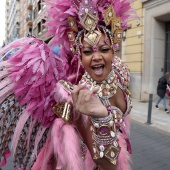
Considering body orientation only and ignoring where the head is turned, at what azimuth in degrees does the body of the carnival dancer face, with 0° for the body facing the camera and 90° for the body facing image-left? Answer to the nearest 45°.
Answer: approximately 315°
